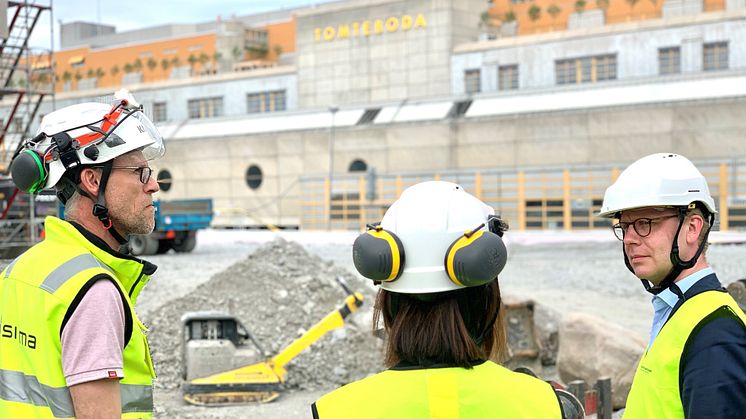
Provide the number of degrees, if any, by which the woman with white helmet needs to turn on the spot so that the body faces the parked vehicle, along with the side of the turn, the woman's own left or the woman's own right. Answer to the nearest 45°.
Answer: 0° — they already face it

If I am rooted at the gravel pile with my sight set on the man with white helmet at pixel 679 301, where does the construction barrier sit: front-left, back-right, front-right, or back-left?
back-left

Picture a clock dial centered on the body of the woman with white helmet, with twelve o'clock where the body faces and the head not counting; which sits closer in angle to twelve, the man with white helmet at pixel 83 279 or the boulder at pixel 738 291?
the boulder

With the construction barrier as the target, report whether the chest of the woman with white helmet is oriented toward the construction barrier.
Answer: yes

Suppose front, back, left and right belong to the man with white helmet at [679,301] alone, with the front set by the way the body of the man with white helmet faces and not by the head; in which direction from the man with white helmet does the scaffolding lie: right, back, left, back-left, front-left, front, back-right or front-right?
right

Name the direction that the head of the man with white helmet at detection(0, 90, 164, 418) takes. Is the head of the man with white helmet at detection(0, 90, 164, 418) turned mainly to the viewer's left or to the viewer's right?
to the viewer's right

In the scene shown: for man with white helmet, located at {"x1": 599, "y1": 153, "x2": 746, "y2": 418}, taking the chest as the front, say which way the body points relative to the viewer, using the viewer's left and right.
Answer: facing the viewer and to the left of the viewer

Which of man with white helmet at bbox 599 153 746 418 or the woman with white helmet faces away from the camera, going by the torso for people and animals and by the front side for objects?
the woman with white helmet

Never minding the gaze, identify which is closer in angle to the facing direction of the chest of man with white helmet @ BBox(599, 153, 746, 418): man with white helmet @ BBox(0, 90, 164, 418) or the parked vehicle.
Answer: the man with white helmet

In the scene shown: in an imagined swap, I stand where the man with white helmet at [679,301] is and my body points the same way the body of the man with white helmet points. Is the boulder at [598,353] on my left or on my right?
on my right

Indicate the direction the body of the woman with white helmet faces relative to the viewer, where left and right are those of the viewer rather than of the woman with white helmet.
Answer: facing away from the viewer

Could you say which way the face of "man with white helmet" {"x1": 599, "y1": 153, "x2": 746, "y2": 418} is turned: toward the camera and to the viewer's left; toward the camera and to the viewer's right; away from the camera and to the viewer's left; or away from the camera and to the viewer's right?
toward the camera and to the viewer's left

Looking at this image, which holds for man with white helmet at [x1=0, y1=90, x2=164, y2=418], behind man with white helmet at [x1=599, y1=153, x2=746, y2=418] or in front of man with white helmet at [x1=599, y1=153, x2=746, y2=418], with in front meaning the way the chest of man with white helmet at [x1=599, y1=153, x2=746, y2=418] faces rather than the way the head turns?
in front

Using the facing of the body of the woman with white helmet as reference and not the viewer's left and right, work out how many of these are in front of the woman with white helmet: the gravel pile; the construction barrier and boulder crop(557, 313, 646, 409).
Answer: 3

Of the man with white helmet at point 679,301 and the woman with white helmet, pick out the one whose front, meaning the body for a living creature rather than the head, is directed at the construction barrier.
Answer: the woman with white helmet

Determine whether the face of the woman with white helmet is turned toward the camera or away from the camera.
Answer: away from the camera

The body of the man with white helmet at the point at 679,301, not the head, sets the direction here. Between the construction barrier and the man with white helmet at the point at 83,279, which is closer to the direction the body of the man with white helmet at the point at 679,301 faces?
the man with white helmet

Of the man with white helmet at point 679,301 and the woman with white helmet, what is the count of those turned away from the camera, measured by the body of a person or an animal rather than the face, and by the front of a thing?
1

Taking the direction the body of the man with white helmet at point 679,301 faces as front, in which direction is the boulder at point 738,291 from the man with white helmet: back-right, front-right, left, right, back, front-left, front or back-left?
back-right
